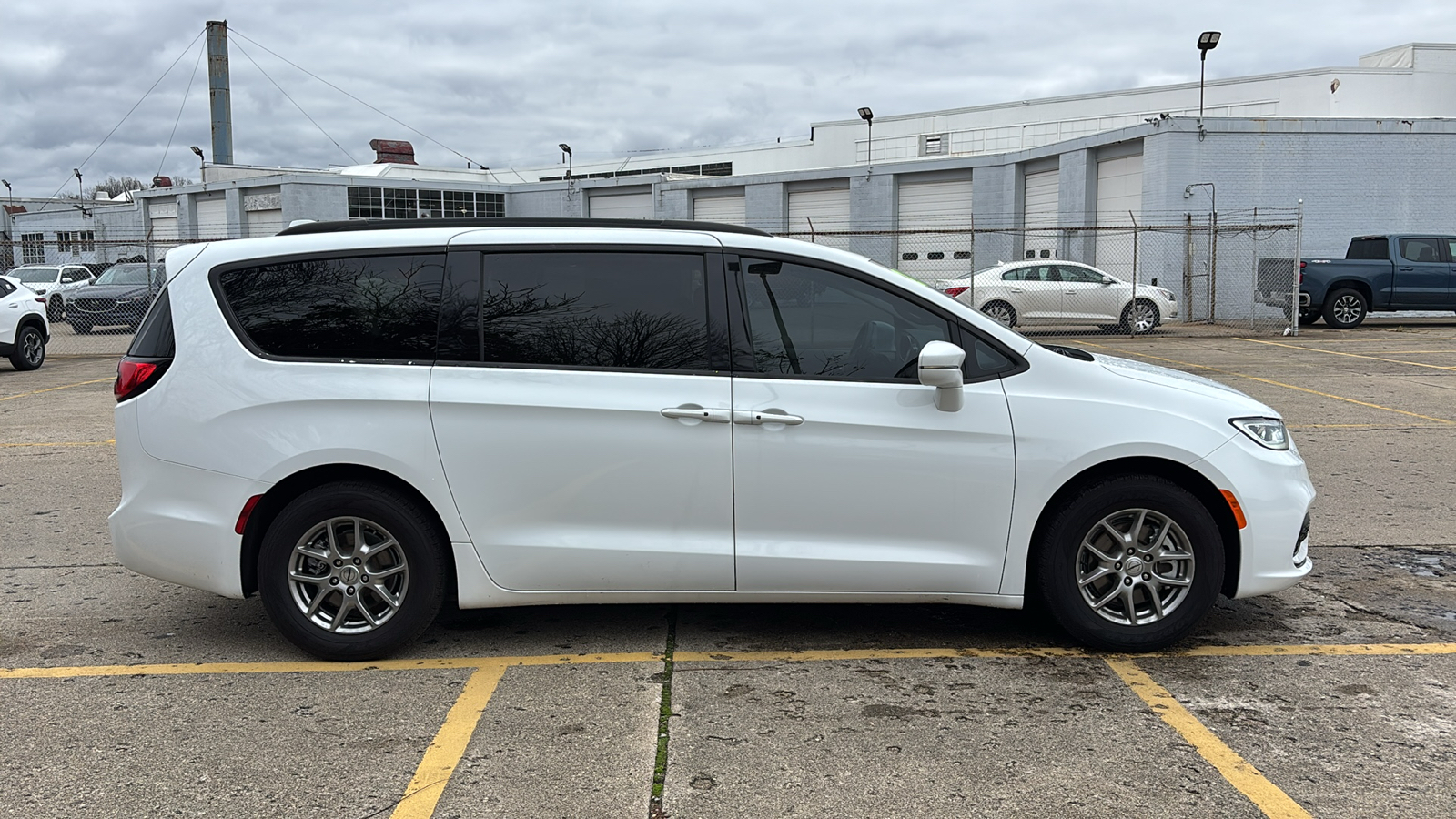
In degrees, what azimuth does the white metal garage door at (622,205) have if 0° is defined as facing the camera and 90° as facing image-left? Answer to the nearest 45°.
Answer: approximately 0°

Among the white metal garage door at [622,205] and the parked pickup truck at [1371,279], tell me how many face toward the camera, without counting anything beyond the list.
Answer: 1

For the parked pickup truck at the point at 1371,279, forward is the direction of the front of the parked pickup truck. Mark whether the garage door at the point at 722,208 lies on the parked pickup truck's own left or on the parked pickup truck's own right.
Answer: on the parked pickup truck's own left

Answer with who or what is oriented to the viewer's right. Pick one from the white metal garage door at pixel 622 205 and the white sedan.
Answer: the white sedan

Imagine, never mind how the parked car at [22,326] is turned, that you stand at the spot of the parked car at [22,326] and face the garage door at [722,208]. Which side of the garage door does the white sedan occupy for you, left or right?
right

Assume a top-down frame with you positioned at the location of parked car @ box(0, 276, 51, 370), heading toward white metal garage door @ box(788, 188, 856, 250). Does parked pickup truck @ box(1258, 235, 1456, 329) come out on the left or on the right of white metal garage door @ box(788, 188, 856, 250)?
right

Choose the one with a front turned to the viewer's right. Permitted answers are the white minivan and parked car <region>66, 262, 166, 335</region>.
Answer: the white minivan

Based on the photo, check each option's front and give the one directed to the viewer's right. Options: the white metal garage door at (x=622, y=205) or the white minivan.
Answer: the white minivan

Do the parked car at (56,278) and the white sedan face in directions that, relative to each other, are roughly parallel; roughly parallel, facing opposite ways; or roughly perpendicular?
roughly perpendicular

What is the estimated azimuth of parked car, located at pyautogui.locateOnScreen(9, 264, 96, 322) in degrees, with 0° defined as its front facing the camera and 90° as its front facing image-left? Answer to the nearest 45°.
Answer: approximately 45°

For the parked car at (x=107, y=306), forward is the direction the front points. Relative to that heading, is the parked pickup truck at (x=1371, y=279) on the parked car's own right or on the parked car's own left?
on the parked car's own left

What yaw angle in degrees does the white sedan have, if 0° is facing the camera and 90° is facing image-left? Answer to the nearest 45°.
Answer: approximately 270°

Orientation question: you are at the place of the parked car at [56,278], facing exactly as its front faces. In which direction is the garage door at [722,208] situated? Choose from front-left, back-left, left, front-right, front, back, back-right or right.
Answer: back-left

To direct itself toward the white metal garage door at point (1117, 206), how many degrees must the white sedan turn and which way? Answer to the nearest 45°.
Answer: approximately 90° to its left

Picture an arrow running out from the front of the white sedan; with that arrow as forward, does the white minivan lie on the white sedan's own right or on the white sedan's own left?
on the white sedan's own right

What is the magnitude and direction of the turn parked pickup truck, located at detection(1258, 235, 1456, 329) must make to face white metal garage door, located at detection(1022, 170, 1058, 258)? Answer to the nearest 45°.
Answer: approximately 90° to its left

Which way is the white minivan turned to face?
to the viewer's right
